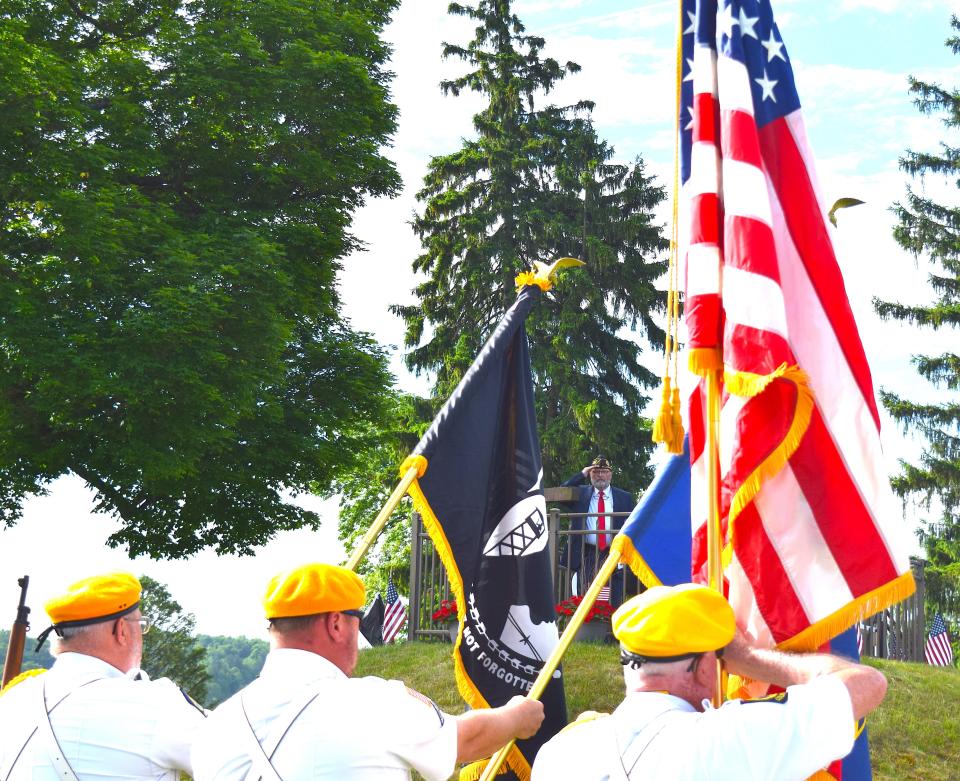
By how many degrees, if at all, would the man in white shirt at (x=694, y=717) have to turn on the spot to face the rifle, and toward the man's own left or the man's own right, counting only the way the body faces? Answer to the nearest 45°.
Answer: approximately 90° to the man's own left

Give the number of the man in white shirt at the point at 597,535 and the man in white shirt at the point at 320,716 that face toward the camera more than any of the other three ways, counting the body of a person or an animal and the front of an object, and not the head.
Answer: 1

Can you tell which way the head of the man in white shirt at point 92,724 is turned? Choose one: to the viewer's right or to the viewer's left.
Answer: to the viewer's right

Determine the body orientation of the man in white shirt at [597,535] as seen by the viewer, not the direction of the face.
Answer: toward the camera

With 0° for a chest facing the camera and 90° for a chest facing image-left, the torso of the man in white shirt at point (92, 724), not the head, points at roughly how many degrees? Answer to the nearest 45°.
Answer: approximately 225°

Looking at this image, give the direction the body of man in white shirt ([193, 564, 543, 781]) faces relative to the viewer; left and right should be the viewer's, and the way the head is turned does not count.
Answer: facing away from the viewer and to the right of the viewer

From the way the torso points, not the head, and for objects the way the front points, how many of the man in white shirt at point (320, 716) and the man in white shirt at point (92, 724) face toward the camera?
0

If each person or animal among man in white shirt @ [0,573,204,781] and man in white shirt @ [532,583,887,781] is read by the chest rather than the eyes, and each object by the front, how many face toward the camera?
0

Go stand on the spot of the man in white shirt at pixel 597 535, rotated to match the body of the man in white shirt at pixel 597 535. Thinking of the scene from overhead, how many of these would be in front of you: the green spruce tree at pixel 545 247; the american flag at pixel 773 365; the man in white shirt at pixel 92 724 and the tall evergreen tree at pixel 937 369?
2

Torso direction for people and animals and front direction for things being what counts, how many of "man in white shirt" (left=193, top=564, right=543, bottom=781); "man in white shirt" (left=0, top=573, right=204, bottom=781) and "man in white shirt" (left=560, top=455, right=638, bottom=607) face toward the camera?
1

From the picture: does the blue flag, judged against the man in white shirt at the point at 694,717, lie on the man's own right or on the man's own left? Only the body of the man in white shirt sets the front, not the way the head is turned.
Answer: on the man's own left

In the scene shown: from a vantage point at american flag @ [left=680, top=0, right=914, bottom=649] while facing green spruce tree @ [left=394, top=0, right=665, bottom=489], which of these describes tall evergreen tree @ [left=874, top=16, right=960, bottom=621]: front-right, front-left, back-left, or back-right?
front-right

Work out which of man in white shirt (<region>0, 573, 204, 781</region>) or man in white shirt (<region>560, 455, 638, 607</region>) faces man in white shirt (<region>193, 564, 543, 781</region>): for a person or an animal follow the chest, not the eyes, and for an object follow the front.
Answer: man in white shirt (<region>560, 455, 638, 607</region>)

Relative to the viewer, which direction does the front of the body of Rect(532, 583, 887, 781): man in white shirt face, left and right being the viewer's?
facing away from the viewer and to the right of the viewer

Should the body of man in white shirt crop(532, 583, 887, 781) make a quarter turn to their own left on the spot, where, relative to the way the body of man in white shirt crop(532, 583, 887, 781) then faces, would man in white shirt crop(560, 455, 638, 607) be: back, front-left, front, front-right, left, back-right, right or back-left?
front-right

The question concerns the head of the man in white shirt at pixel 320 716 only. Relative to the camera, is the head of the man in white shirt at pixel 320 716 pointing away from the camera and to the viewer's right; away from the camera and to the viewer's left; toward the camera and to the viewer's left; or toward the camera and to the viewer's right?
away from the camera and to the viewer's right

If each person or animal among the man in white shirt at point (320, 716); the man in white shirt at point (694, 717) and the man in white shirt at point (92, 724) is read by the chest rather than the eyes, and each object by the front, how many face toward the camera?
0

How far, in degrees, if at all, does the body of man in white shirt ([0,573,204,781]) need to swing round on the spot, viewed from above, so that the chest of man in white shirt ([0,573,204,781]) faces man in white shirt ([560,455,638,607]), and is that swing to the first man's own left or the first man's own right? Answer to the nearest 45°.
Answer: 0° — they already face them
